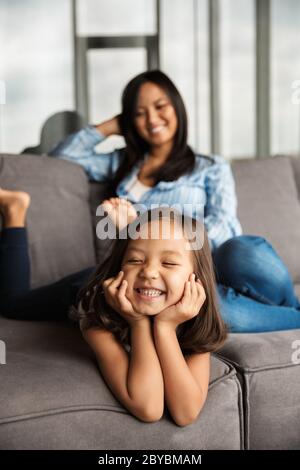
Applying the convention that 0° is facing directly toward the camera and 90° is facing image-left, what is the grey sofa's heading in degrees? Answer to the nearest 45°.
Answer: approximately 0°
